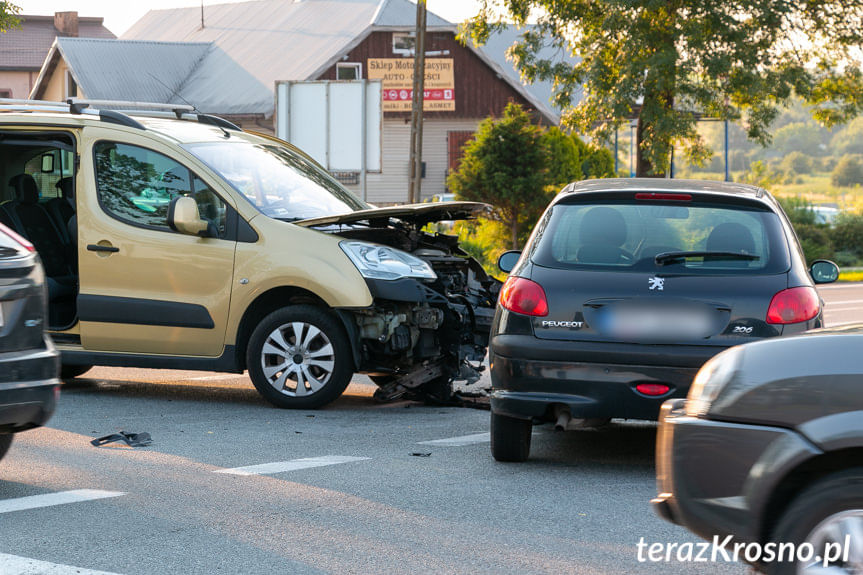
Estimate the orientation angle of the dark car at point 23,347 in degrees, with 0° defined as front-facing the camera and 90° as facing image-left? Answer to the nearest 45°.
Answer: approximately 135°

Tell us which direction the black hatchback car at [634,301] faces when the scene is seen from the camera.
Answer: facing away from the viewer

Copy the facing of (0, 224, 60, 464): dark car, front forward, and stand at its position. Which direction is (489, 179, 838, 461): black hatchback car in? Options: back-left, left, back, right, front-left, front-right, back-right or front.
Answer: back-right

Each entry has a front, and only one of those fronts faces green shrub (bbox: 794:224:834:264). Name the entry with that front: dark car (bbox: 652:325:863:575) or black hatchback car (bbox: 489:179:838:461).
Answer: the black hatchback car

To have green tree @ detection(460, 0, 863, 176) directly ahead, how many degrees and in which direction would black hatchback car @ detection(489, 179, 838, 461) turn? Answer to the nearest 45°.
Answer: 0° — it already faces it

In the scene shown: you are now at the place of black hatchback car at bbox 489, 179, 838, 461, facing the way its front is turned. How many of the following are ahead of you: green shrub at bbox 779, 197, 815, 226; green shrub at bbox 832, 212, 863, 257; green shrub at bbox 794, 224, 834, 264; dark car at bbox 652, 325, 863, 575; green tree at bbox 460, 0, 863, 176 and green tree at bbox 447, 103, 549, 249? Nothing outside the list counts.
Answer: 5

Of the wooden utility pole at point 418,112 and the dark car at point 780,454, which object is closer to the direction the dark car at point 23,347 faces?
the wooden utility pole
